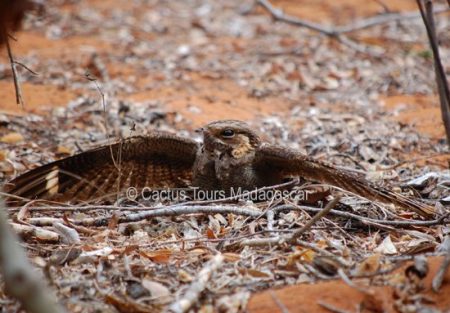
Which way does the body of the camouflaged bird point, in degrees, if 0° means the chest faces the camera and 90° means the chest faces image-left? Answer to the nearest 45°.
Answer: approximately 45°

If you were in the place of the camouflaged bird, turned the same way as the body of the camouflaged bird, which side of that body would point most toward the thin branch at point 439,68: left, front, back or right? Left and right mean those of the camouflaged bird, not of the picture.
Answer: left

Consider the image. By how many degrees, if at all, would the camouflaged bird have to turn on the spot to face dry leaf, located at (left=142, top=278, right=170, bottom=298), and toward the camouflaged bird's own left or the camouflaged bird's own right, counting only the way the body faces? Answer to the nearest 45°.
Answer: approximately 45° to the camouflaged bird's own left

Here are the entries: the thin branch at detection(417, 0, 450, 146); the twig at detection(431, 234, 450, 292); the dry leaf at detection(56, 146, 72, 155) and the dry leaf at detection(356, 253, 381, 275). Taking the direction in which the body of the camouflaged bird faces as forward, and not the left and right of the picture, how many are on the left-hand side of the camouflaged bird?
3

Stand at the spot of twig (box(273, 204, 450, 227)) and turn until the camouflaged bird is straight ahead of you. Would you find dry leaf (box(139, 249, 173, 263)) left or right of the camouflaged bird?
left

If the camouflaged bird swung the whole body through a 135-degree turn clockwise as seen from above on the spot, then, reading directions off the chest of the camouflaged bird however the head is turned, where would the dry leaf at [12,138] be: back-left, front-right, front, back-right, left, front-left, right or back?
front-left

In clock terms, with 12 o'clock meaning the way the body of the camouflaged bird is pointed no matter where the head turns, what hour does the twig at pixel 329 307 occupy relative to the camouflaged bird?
The twig is roughly at 10 o'clock from the camouflaged bird.

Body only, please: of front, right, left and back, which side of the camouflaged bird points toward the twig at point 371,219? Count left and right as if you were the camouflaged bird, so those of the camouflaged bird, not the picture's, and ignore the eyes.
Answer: left

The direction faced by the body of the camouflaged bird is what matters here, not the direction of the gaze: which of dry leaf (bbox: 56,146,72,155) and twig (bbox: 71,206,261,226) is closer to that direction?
the twig

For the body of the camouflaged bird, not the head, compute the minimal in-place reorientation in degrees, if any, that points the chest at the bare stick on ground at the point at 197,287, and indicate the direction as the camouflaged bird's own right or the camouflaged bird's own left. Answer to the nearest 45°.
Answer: approximately 45° to the camouflaged bird's own left

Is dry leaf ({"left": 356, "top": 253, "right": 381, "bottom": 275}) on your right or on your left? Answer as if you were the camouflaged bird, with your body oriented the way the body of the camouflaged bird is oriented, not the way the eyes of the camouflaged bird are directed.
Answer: on your left

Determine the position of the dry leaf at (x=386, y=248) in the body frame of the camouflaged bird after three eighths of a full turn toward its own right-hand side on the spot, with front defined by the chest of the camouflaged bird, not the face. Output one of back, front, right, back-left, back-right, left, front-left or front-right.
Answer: back-right
